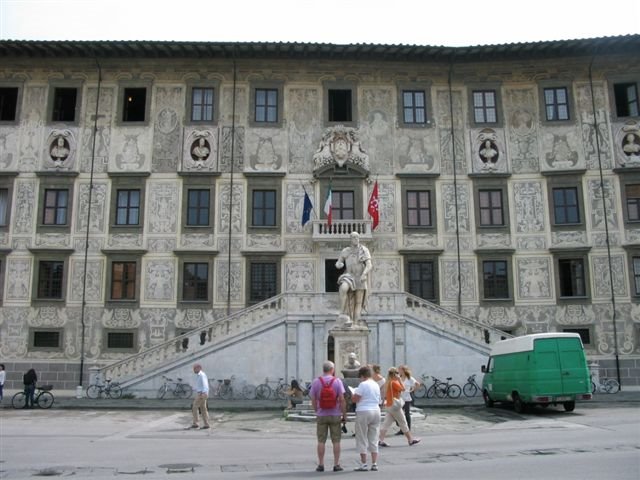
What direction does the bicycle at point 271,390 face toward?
to the viewer's left

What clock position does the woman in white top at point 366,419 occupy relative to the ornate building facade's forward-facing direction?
The woman in white top is roughly at 12 o'clock from the ornate building facade.

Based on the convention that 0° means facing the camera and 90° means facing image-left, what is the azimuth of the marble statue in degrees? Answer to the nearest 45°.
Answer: approximately 0°

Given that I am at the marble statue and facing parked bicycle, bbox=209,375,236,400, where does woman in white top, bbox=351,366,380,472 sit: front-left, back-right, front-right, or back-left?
back-left

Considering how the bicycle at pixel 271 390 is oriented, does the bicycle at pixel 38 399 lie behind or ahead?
ahead

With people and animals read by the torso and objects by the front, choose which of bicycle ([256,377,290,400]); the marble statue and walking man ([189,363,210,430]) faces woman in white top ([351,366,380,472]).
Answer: the marble statue

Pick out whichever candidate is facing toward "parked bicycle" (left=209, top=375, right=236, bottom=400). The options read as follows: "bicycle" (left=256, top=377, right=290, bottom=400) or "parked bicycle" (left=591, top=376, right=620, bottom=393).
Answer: the bicycle

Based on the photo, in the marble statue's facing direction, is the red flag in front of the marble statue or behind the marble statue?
behind

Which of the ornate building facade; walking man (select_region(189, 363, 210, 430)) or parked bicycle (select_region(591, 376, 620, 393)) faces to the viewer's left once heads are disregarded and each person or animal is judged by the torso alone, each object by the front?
the walking man

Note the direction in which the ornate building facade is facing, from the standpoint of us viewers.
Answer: facing the viewer

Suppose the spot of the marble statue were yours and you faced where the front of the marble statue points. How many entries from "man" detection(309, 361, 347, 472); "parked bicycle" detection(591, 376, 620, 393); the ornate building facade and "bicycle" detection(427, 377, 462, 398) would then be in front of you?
1

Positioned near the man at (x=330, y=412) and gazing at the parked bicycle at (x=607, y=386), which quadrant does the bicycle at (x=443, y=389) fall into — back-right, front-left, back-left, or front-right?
front-left

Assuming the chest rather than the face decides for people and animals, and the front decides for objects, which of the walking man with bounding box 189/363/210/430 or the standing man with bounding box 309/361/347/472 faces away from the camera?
the standing man with bounding box 309/361/347/472
